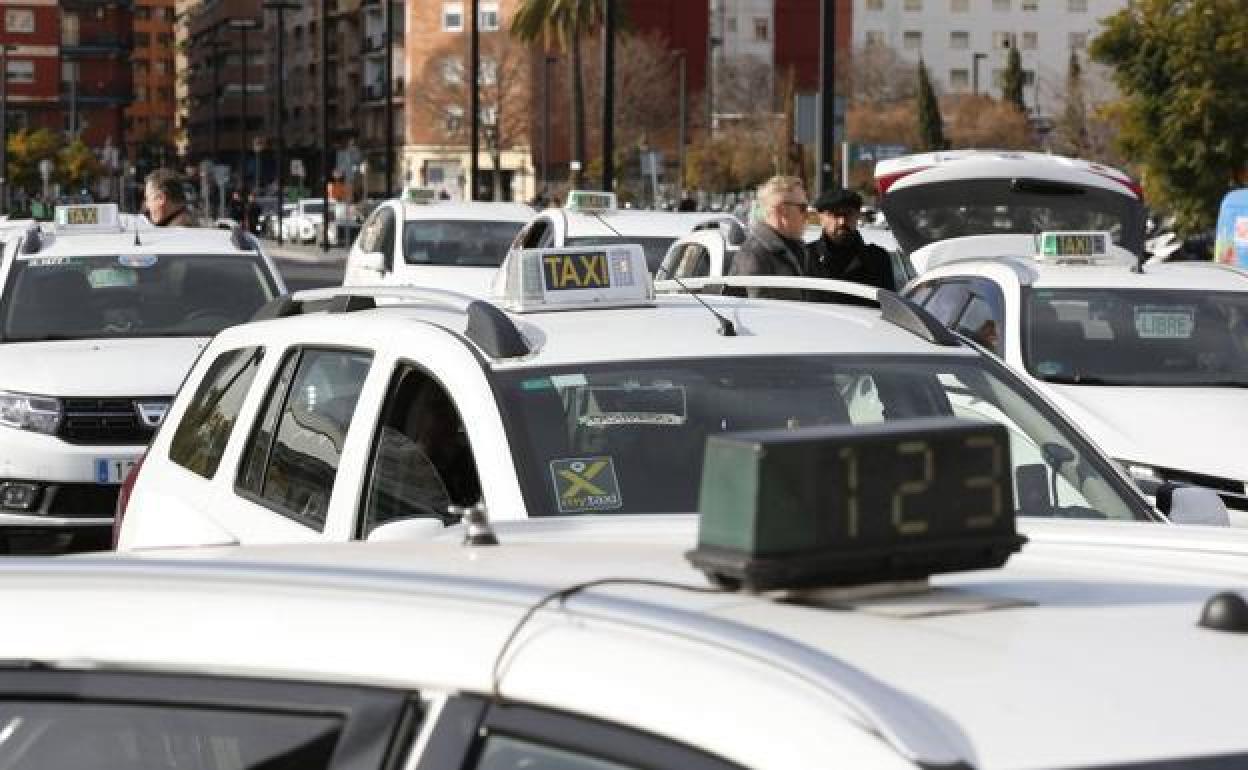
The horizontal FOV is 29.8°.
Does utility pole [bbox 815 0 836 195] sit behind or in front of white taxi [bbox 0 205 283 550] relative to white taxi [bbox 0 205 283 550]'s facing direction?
behind

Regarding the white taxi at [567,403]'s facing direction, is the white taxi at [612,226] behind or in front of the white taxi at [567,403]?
behind

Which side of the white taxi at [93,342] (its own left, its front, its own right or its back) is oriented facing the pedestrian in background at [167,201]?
back

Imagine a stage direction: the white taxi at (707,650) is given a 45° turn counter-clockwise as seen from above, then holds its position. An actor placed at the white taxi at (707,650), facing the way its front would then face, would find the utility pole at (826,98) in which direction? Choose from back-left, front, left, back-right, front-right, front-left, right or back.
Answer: left

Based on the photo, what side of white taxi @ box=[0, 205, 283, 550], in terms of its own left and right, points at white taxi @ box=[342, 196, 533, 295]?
back

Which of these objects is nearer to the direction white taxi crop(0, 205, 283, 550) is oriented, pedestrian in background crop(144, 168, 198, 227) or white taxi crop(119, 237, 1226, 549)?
the white taxi

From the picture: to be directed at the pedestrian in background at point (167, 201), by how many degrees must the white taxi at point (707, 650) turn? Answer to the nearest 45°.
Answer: approximately 135° to its left

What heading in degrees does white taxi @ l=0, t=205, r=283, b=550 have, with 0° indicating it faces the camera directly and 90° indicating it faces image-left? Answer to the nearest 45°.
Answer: approximately 0°

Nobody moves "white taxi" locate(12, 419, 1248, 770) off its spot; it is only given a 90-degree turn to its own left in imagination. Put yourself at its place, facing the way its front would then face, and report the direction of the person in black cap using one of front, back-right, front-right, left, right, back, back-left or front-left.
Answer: front-left

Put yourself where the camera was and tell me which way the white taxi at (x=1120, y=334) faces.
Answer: facing the viewer and to the right of the viewer

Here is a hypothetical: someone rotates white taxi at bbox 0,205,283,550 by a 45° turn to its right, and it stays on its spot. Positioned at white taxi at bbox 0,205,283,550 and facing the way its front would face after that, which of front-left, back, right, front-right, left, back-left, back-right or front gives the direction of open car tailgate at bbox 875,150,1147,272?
back

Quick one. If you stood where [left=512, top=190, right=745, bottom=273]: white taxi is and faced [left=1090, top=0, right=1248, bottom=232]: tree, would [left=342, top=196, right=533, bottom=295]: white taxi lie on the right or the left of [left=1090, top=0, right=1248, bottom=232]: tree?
left

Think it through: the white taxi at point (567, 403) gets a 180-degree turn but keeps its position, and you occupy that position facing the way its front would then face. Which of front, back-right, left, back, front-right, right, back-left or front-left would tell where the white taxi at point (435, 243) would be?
front-right
